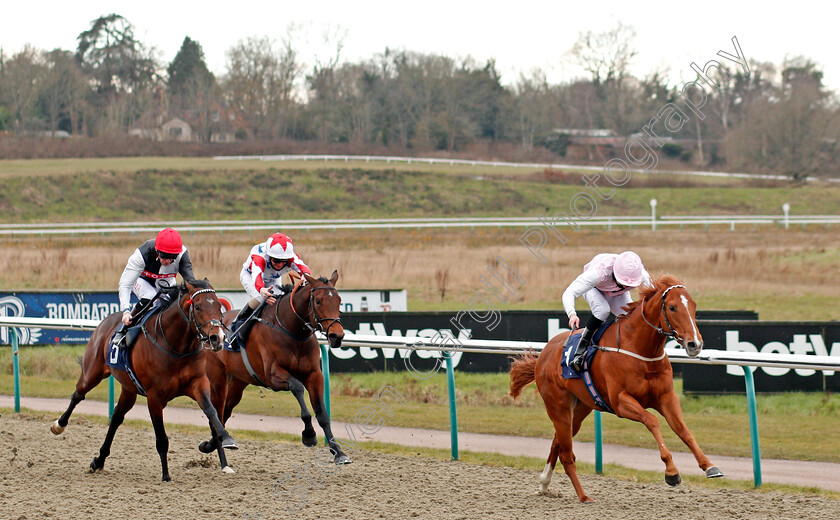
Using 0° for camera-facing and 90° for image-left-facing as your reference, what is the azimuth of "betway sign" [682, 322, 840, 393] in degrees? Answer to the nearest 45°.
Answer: approximately 0°

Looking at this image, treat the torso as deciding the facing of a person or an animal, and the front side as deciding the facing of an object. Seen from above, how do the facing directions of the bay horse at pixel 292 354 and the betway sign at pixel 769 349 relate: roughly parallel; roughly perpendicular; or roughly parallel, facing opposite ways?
roughly perpendicular

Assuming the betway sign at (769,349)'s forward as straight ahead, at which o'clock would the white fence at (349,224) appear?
The white fence is roughly at 5 o'clock from the betway sign.

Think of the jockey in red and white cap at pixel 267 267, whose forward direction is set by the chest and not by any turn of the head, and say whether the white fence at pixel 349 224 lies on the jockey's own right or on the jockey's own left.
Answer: on the jockey's own left

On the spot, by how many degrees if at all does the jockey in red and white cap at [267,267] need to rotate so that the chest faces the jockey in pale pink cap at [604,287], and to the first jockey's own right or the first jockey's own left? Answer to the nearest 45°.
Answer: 0° — they already face them

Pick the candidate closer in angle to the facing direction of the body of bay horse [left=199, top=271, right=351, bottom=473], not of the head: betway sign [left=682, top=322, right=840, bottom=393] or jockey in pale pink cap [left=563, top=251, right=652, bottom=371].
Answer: the jockey in pale pink cap
